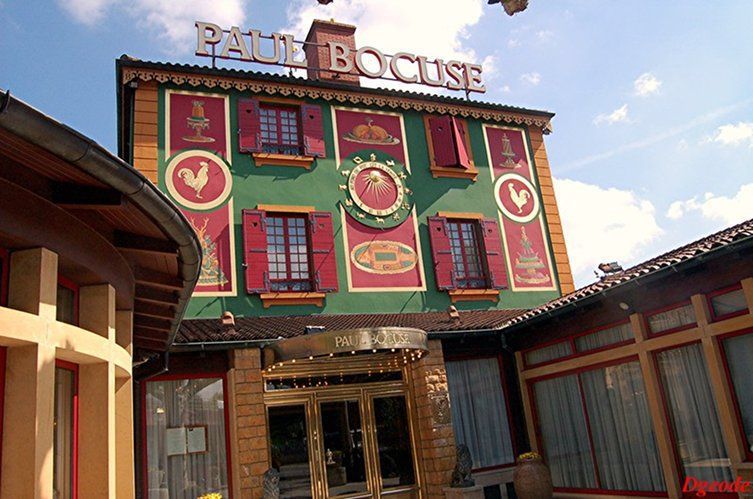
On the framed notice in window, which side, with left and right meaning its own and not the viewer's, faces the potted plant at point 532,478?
left

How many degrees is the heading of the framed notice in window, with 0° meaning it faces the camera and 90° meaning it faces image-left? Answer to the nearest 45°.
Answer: approximately 0°
